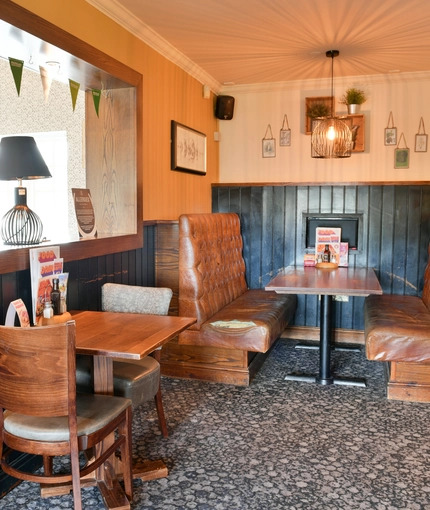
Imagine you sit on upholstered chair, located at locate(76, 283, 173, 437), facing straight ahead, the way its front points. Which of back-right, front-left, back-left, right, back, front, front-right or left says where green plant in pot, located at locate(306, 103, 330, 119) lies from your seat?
back

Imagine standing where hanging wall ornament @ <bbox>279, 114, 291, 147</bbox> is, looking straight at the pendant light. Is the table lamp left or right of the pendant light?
right

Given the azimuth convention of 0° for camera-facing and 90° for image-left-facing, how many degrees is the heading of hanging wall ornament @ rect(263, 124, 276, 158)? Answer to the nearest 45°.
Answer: approximately 0°

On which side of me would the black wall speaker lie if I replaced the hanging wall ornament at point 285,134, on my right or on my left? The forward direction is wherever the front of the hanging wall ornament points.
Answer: on my right

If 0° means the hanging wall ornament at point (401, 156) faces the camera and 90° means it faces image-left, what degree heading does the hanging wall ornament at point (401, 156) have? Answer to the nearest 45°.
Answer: approximately 0°

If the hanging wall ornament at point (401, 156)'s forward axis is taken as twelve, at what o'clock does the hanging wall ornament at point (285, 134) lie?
the hanging wall ornament at point (285, 134) is roughly at 3 o'clock from the hanging wall ornament at point (401, 156).

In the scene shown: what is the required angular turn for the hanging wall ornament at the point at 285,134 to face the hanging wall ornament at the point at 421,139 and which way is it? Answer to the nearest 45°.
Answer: approximately 90° to its left

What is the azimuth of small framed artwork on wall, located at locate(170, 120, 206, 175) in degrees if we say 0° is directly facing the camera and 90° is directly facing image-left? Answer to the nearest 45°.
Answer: approximately 315°

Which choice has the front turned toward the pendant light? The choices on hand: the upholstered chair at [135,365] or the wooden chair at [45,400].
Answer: the wooden chair at [45,400]

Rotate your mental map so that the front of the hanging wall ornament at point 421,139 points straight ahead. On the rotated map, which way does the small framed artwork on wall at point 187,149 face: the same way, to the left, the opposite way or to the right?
to the left

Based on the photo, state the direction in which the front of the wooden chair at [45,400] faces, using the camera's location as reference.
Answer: facing away from the viewer and to the right of the viewer

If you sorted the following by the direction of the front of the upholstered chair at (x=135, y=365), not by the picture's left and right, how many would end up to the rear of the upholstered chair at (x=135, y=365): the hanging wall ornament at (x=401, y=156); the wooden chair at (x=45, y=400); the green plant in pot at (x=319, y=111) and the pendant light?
3

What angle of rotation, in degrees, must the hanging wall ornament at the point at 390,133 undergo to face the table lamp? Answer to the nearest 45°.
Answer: approximately 45° to its right
